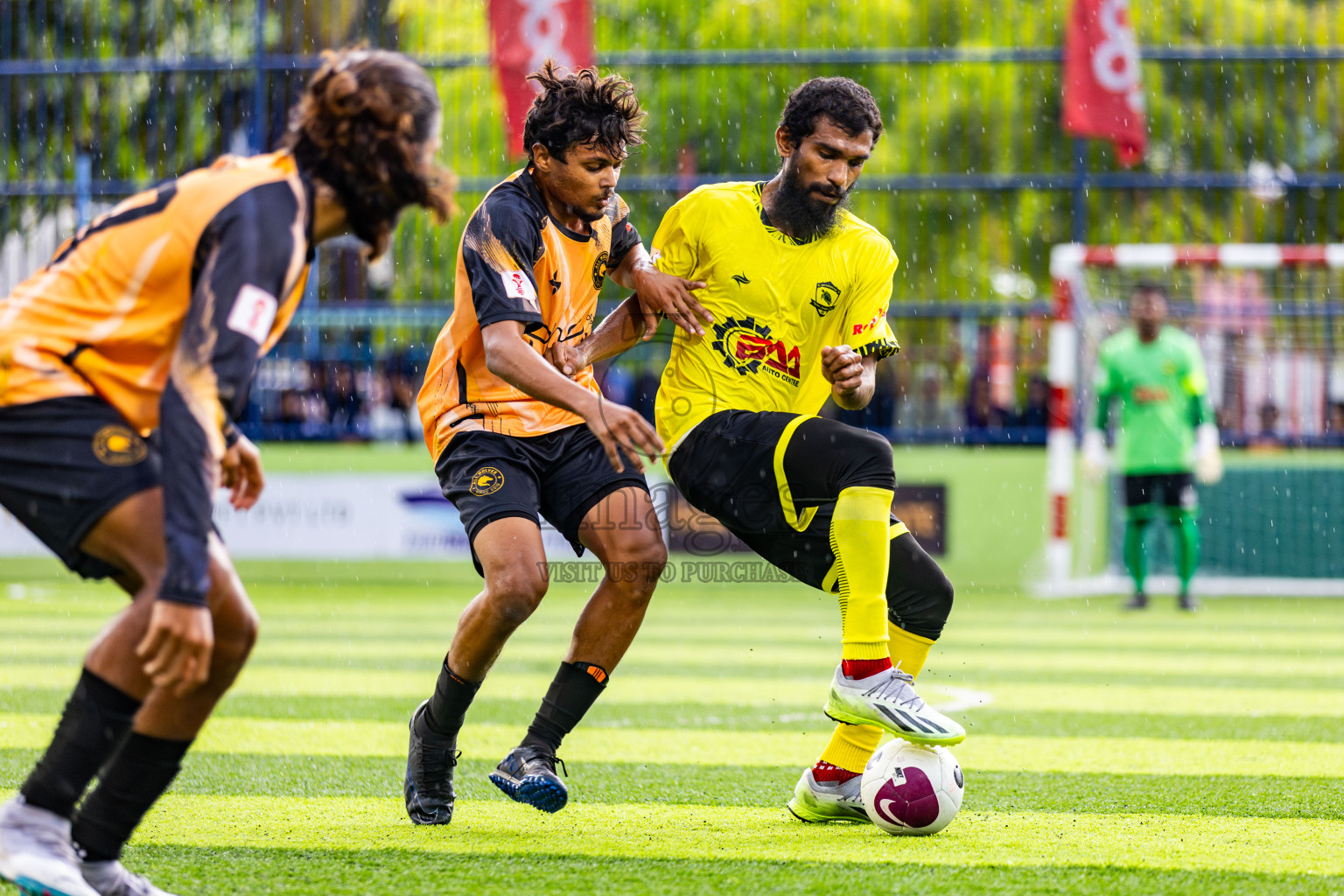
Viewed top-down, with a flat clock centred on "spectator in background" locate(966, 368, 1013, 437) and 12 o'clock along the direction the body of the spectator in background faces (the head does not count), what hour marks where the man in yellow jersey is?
The man in yellow jersey is roughly at 12 o'clock from the spectator in background.

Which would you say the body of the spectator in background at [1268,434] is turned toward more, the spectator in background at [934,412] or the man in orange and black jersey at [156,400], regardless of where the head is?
the man in orange and black jersey

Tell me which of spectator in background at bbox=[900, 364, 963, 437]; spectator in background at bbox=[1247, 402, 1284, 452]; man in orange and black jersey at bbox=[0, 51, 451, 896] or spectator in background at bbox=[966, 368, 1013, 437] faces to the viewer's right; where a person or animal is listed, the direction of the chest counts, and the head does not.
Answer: the man in orange and black jersey

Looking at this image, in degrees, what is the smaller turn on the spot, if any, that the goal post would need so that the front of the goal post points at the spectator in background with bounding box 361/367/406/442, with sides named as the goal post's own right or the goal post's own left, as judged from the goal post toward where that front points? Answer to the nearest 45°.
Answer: approximately 90° to the goal post's own right

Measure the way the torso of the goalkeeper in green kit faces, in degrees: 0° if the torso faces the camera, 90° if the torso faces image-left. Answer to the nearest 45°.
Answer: approximately 0°

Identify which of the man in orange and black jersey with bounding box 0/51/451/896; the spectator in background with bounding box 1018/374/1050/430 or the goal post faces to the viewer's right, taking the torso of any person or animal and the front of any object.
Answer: the man in orange and black jersey

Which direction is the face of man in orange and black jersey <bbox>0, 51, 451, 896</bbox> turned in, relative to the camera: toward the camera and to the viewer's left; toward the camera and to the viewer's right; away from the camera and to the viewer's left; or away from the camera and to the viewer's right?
away from the camera and to the viewer's right

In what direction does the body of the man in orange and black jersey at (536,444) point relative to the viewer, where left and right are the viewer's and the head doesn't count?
facing the viewer and to the right of the viewer

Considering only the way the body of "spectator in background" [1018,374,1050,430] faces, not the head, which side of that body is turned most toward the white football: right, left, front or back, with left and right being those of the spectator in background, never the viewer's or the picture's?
front
